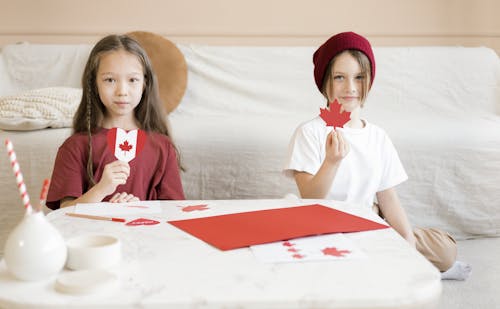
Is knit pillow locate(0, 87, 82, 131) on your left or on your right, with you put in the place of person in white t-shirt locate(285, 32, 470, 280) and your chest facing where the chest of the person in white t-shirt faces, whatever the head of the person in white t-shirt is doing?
on your right

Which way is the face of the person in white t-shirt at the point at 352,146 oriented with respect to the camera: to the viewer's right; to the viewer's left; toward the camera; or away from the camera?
toward the camera

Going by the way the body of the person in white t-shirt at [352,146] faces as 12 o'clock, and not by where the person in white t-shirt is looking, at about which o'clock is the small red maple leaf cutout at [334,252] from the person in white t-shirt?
The small red maple leaf cutout is roughly at 12 o'clock from the person in white t-shirt.

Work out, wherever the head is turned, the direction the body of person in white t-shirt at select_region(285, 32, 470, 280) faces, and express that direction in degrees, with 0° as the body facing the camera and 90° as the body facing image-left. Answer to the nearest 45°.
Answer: approximately 0°

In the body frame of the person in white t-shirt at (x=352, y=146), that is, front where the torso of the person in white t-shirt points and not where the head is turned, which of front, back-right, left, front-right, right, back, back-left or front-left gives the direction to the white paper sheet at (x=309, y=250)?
front

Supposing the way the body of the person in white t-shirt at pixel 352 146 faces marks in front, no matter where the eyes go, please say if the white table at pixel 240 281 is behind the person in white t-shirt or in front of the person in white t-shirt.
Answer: in front

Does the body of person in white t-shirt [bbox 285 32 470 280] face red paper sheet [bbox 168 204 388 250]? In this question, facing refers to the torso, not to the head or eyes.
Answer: yes

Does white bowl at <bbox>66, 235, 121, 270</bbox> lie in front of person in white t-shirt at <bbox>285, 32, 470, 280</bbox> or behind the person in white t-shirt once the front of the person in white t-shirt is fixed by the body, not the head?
in front
